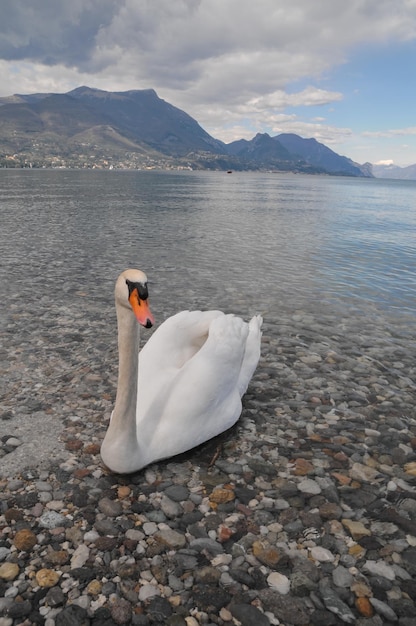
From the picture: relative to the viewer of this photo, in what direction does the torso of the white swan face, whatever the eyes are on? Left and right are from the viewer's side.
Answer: facing the viewer and to the left of the viewer
